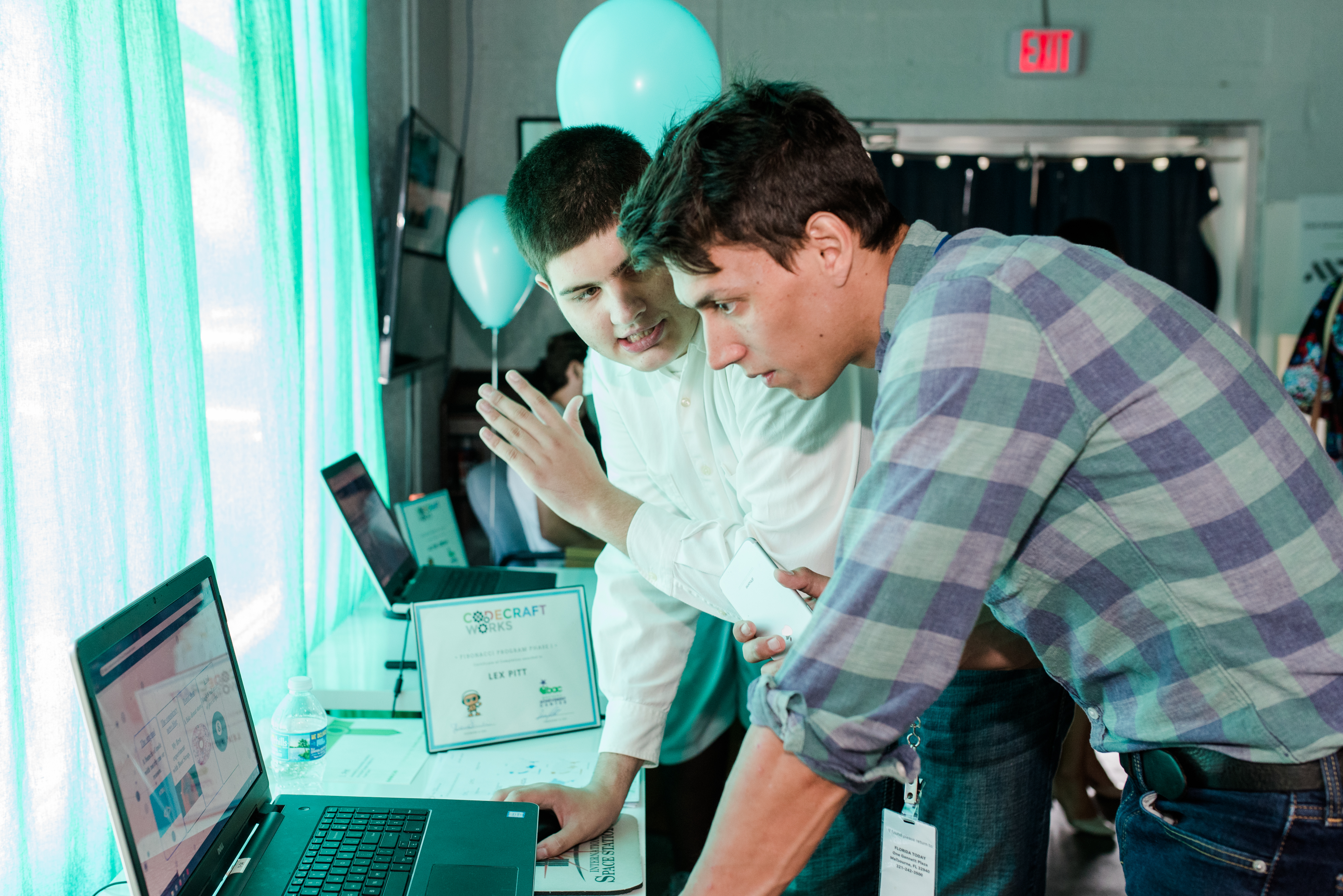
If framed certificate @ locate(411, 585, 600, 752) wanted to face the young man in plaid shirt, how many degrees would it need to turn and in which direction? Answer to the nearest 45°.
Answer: approximately 45° to its left

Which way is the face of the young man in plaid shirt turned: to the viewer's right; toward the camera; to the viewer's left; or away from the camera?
to the viewer's left

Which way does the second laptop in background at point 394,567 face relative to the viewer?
to the viewer's right

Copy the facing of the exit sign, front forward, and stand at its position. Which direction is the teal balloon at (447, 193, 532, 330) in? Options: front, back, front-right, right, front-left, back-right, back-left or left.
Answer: front-right

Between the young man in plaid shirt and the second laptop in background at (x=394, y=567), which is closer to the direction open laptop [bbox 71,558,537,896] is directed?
the young man in plaid shirt

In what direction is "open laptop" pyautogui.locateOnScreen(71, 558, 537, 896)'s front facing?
to the viewer's right

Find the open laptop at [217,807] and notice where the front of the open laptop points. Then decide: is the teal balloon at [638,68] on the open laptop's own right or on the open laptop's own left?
on the open laptop's own left
